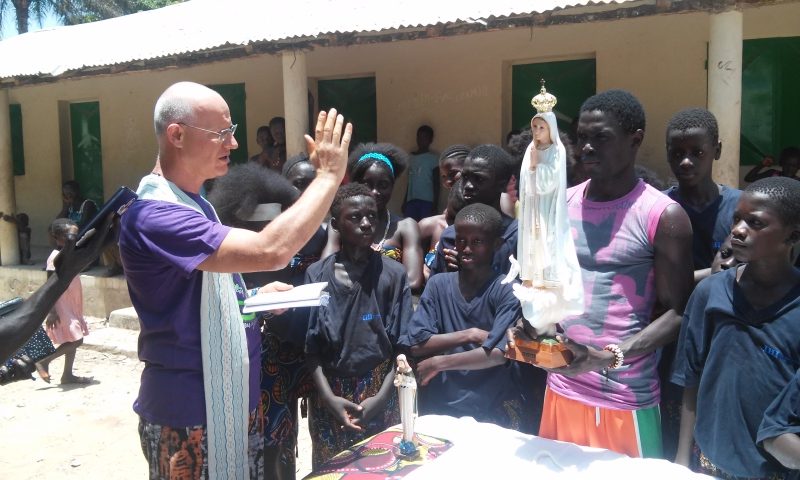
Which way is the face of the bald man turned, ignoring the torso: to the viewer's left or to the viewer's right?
to the viewer's right

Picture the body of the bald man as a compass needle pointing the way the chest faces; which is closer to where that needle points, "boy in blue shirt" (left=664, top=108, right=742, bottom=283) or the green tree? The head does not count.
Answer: the boy in blue shirt

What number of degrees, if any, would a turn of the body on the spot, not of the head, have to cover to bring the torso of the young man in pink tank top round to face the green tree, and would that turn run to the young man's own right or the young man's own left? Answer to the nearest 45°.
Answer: approximately 90° to the young man's own right

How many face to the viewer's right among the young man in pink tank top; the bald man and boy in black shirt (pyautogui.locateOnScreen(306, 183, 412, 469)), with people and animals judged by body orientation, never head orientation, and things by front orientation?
1

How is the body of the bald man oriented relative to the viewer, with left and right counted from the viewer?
facing to the right of the viewer

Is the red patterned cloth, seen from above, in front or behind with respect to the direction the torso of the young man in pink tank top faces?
in front

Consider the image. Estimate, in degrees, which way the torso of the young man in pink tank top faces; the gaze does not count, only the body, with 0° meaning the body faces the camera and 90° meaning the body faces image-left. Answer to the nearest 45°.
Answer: approximately 45°

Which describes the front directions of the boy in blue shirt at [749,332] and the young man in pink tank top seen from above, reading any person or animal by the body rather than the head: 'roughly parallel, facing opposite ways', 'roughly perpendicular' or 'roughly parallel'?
roughly parallel

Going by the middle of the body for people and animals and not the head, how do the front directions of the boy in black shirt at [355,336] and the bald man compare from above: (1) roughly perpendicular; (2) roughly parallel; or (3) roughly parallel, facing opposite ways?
roughly perpendicular

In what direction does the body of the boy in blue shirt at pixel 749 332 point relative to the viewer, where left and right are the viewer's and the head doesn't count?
facing the viewer and to the left of the viewer

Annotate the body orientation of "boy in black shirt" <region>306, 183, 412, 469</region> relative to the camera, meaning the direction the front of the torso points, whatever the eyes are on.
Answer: toward the camera

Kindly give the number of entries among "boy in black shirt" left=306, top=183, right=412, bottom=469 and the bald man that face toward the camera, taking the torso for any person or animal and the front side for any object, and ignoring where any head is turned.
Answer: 1
